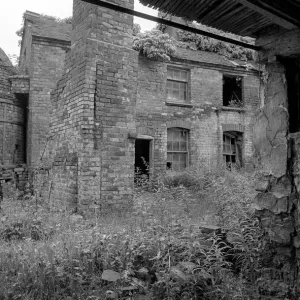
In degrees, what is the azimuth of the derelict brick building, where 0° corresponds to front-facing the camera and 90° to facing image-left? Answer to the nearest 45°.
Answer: approximately 315°
